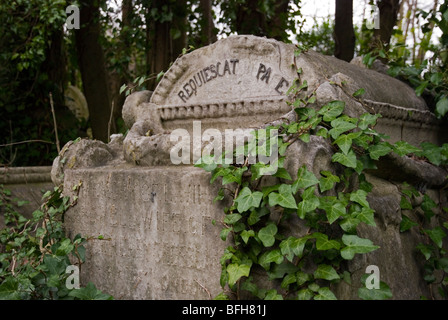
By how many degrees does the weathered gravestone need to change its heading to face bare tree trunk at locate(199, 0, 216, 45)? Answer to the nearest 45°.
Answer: approximately 135° to its right

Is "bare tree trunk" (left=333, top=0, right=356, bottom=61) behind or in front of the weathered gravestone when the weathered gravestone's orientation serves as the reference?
behind

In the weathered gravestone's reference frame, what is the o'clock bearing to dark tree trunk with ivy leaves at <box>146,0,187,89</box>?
The dark tree trunk with ivy leaves is roughly at 4 o'clock from the weathered gravestone.

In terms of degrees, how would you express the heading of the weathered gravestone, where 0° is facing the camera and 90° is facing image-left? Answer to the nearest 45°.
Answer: approximately 45°

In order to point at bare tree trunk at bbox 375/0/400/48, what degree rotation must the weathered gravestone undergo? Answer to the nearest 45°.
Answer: approximately 180°

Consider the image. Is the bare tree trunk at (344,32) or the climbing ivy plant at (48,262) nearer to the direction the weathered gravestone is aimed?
the climbing ivy plant

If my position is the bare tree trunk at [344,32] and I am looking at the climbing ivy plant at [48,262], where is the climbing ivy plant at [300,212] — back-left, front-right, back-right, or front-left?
front-left

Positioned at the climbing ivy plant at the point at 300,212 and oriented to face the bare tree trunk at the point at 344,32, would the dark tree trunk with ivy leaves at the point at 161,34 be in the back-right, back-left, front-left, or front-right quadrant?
front-left

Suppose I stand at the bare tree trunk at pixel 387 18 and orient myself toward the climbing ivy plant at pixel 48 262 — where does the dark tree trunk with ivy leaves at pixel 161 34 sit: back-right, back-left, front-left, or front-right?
front-right
